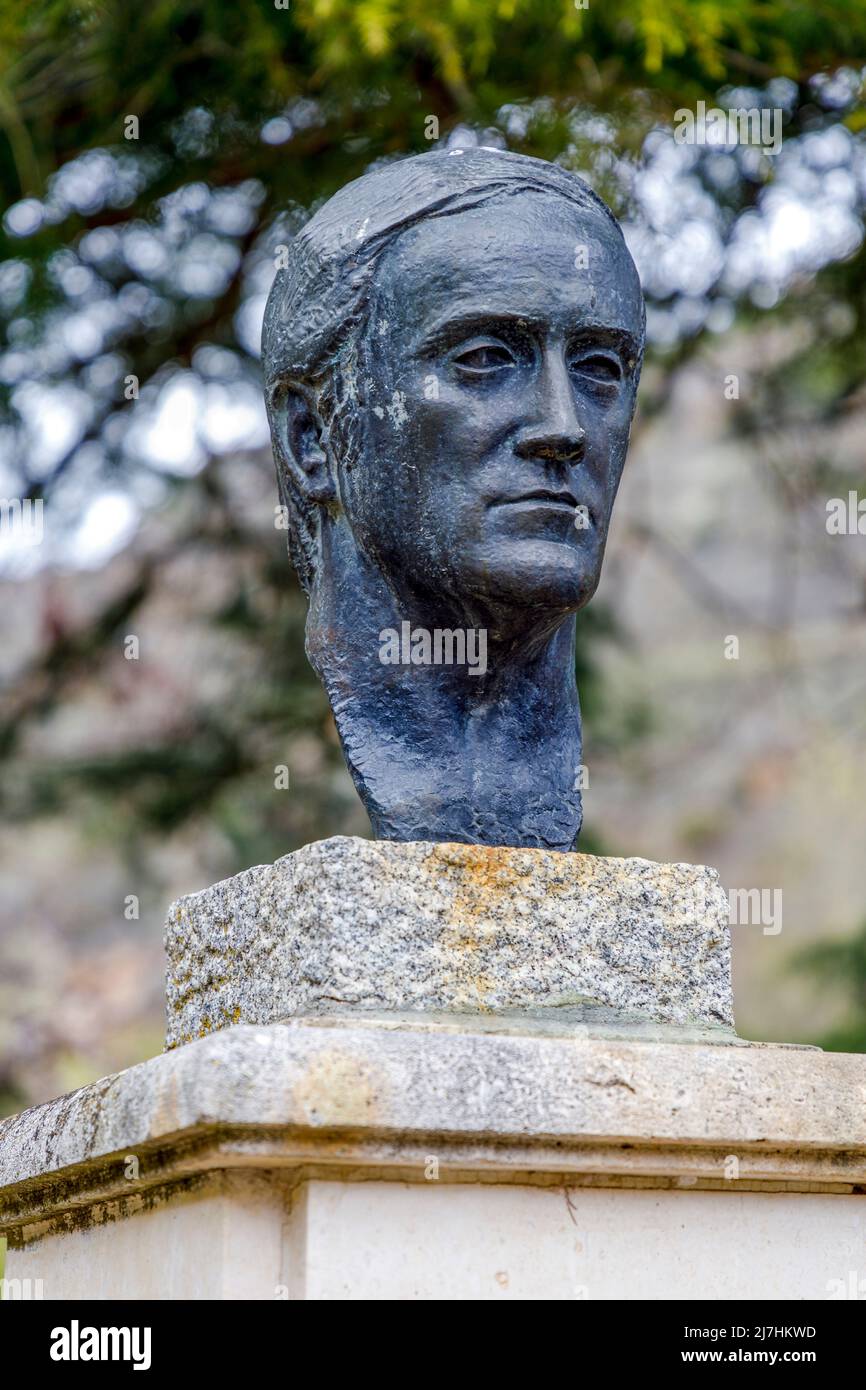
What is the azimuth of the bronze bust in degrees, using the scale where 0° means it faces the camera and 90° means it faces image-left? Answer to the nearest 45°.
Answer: approximately 315°
